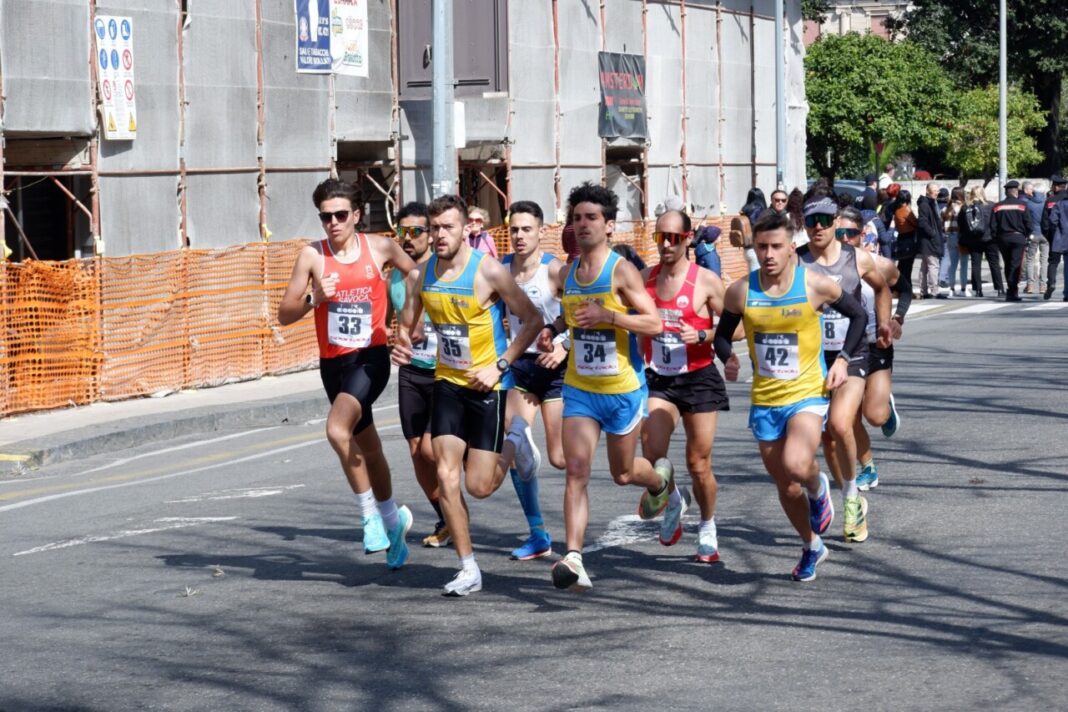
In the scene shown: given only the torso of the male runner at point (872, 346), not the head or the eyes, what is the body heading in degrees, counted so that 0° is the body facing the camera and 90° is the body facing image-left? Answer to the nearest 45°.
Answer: approximately 45°

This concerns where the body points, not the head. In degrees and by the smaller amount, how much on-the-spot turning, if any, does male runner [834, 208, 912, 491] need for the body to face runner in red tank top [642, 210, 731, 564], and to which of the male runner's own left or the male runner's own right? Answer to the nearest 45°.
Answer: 0° — they already face them

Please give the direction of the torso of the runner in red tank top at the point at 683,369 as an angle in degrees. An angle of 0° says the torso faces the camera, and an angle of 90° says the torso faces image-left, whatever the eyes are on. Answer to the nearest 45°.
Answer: approximately 45°

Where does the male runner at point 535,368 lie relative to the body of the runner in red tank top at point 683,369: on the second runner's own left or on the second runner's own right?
on the second runner's own right

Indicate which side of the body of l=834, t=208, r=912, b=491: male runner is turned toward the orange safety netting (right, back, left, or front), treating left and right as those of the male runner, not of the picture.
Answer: right

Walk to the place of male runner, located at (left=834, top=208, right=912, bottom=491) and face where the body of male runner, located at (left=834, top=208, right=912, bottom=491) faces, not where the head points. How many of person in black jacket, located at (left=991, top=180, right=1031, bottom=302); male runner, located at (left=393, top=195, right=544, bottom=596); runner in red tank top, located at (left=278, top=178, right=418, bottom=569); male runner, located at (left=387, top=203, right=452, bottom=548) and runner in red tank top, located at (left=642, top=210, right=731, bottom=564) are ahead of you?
4
